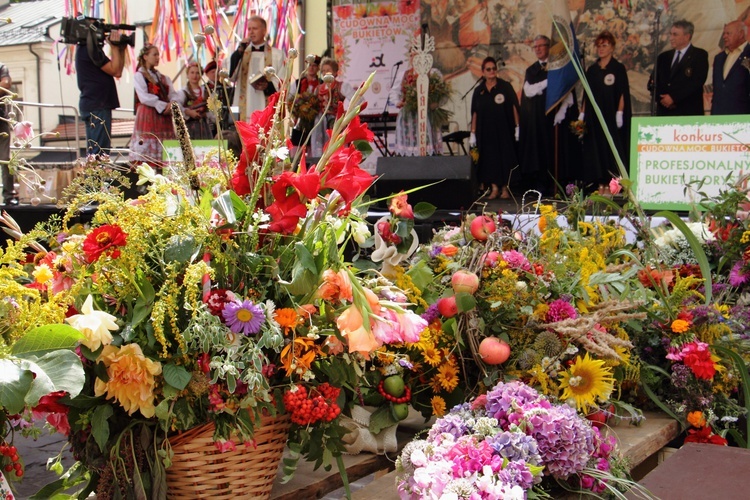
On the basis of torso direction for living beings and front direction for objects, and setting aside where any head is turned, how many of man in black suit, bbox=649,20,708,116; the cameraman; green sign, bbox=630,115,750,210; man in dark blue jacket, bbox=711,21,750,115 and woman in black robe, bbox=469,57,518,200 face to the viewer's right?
1

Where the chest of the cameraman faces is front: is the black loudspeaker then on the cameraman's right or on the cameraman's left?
on the cameraman's right

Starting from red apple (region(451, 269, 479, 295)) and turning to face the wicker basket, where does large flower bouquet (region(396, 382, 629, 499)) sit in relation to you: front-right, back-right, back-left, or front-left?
front-left

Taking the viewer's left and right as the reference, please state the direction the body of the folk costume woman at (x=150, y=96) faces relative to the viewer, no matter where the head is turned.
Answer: facing the viewer and to the right of the viewer

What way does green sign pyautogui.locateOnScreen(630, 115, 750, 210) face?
toward the camera

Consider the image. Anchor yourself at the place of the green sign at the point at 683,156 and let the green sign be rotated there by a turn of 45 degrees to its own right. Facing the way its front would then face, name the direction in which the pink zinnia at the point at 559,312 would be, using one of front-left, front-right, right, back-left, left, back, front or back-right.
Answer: front-left

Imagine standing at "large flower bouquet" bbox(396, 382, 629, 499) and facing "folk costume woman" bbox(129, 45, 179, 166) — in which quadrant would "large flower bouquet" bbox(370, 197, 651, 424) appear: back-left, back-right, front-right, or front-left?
front-right

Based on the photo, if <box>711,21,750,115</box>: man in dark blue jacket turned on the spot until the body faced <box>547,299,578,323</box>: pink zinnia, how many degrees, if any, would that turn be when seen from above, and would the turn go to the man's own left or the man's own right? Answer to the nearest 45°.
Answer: approximately 45° to the man's own left

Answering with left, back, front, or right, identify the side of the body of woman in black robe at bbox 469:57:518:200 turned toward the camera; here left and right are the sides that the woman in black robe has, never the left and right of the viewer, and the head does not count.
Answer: front

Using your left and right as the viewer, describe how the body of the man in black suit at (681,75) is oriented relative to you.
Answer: facing the viewer and to the left of the viewer

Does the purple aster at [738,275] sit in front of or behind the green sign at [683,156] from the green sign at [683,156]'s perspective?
in front
